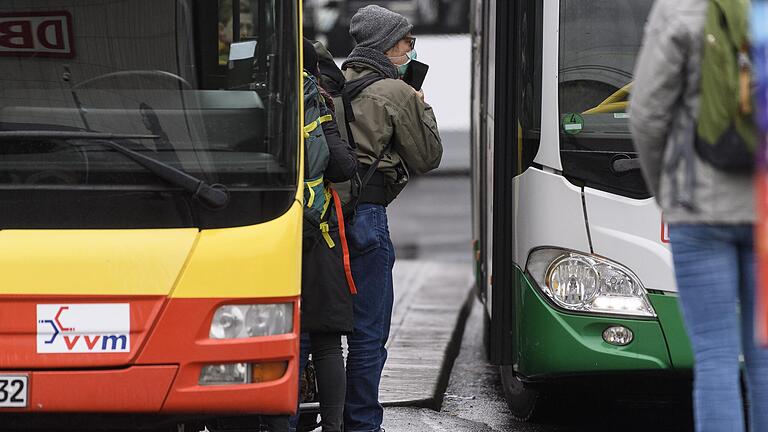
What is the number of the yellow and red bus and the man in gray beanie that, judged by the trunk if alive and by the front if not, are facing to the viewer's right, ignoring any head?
1

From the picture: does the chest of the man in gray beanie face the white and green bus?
yes

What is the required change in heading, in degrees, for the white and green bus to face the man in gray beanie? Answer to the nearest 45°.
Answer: approximately 90° to its right

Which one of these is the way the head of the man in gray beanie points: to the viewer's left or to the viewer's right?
to the viewer's right

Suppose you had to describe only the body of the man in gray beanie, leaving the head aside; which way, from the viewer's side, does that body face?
to the viewer's right

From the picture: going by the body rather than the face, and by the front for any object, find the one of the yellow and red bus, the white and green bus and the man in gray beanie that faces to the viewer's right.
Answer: the man in gray beanie

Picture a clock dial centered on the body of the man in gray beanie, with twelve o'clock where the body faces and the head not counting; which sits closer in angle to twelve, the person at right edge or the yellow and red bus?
the person at right edge

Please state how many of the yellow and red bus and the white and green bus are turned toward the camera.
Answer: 2

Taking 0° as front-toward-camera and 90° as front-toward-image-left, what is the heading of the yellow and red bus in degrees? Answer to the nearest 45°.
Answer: approximately 0°

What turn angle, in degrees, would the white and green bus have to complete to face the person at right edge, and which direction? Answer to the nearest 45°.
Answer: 0° — it already faces them

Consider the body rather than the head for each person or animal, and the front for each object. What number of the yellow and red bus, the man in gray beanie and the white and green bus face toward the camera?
2

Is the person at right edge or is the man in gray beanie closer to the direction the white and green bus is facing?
the person at right edge

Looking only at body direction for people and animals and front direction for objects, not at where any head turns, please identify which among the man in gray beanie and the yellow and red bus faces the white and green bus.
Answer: the man in gray beanie
